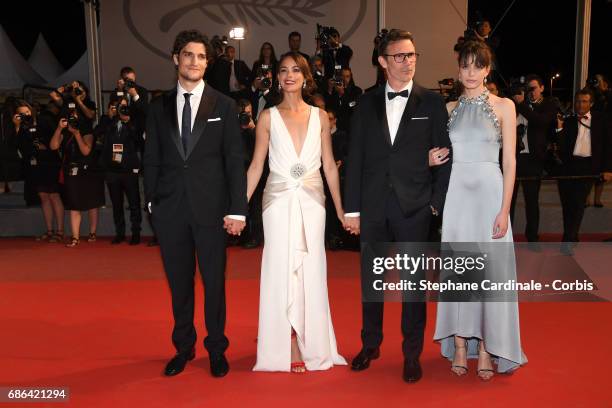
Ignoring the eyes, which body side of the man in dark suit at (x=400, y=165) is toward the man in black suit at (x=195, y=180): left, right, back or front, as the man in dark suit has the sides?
right

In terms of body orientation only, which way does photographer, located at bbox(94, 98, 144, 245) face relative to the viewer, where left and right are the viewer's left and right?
facing the viewer

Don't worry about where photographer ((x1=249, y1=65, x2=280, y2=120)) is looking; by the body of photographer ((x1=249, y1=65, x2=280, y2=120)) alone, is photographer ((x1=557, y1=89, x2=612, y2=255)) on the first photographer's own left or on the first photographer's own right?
on the first photographer's own left

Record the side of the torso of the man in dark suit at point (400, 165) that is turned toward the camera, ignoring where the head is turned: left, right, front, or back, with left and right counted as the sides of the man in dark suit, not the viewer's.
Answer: front

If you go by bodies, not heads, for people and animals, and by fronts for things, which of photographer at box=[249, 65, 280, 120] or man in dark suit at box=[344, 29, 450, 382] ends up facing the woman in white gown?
the photographer

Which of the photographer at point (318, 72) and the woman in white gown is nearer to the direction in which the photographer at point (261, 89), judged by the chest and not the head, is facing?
the woman in white gown

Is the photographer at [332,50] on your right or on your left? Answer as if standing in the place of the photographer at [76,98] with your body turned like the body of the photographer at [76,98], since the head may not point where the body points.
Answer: on your left

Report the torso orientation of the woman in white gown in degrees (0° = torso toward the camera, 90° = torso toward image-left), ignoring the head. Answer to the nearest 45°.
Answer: approximately 0°

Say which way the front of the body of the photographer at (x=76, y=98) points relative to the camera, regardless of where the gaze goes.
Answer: toward the camera

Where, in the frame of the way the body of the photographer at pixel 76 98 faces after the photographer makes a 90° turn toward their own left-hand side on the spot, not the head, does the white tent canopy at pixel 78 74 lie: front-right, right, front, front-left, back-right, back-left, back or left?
left

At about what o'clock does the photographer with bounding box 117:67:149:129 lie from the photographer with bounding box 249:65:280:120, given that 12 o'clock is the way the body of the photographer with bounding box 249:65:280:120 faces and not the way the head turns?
the photographer with bounding box 117:67:149:129 is roughly at 3 o'clock from the photographer with bounding box 249:65:280:120.

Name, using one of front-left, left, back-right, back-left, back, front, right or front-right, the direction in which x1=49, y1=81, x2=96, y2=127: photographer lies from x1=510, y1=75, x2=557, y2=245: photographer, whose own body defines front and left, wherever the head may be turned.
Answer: front-right

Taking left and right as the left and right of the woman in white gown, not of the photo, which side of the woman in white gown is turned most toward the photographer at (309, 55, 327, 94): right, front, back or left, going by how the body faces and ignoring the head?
back

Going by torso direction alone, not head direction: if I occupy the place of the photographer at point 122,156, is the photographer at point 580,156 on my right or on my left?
on my left

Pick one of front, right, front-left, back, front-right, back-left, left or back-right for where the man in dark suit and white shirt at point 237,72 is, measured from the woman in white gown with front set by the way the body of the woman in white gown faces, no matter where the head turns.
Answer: back

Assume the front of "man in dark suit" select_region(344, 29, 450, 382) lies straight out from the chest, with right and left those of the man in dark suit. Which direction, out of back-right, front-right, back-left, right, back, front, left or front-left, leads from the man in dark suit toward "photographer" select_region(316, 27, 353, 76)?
back
